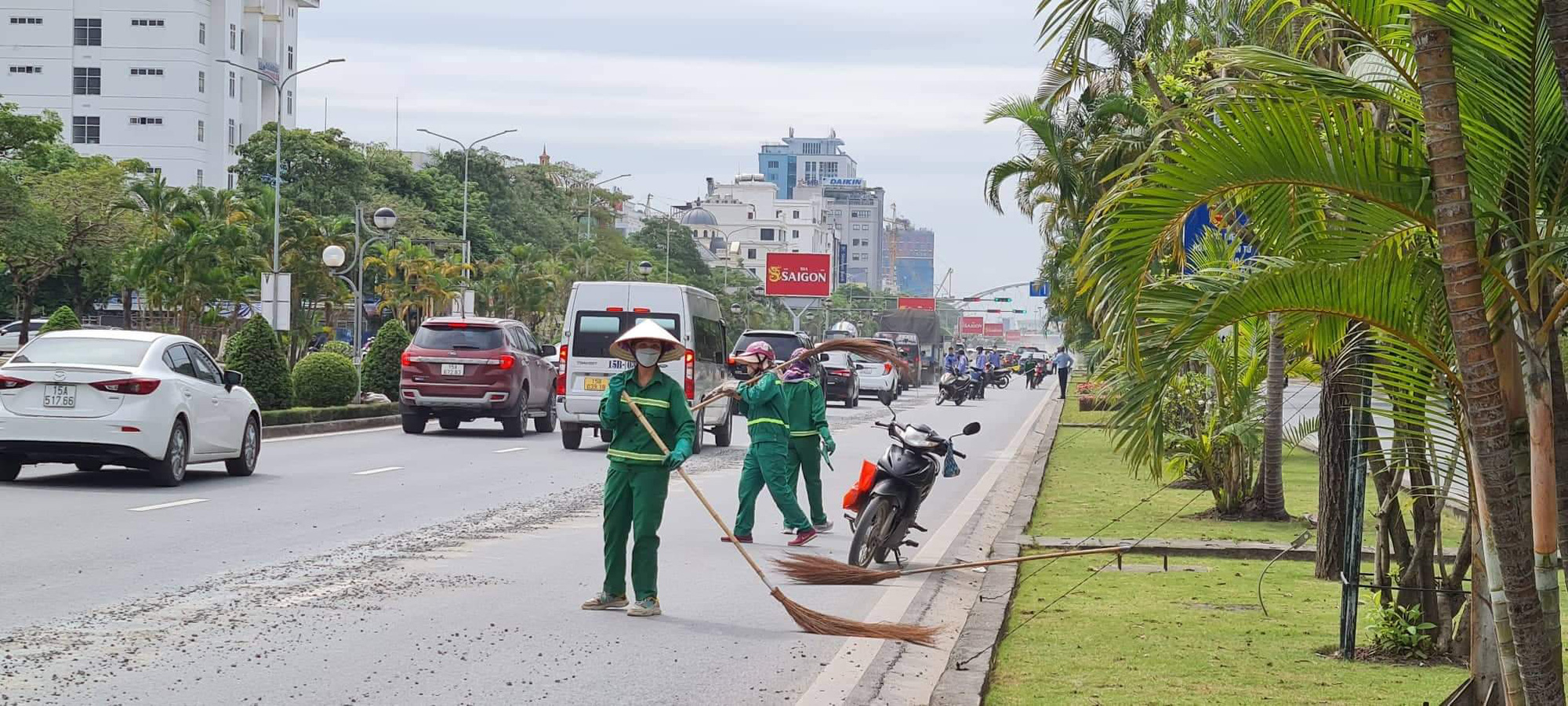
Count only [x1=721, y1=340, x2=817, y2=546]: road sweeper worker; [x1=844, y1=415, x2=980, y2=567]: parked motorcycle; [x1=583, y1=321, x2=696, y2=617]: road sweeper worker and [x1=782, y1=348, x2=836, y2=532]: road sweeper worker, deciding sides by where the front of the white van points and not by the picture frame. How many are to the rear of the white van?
4

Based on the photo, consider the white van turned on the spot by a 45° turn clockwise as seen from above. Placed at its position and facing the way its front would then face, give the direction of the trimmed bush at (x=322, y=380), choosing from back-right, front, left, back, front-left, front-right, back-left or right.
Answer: left

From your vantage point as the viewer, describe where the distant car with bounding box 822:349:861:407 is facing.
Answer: facing away from the viewer

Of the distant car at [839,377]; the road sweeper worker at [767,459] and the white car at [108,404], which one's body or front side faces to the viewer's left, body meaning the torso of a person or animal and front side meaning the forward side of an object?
the road sweeper worker

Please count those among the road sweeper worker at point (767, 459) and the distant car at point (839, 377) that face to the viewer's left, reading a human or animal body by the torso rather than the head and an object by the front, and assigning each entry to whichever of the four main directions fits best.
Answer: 1

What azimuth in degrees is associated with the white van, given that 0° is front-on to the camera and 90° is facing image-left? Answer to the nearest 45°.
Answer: approximately 180°

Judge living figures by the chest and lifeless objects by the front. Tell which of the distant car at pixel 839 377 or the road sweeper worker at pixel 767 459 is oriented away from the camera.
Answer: the distant car

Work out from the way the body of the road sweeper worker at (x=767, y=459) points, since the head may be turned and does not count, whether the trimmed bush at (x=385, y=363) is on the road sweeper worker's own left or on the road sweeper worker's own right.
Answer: on the road sweeper worker's own right

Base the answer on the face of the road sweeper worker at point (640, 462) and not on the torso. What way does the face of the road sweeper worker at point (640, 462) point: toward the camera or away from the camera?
toward the camera

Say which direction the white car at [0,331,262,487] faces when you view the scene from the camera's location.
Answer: facing away from the viewer and to the right of the viewer

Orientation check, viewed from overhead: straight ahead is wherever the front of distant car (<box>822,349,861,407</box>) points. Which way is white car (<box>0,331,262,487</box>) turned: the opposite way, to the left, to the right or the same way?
the same way

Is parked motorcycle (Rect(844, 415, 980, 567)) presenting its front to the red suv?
no

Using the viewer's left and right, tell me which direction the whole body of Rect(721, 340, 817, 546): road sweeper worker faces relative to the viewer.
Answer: facing to the left of the viewer

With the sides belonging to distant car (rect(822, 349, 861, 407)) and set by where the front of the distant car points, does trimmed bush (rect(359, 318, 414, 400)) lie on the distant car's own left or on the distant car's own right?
on the distant car's own left
